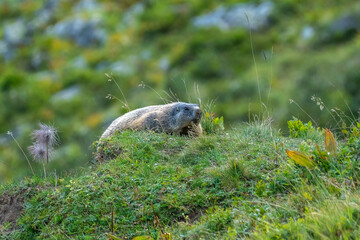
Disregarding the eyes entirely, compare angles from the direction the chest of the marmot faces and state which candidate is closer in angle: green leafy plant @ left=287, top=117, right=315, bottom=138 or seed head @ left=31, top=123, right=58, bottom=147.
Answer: the green leafy plant

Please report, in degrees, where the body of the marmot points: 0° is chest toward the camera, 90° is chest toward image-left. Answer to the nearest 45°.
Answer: approximately 270°

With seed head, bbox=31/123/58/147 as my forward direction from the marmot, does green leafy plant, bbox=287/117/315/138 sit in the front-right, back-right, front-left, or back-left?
back-left

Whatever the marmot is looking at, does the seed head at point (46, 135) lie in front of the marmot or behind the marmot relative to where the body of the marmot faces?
behind

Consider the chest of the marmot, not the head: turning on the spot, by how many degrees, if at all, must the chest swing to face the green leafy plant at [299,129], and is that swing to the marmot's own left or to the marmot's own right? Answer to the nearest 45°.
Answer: approximately 45° to the marmot's own right
